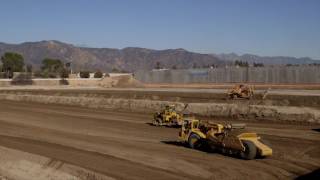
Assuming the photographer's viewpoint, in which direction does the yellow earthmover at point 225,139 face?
facing away from the viewer and to the left of the viewer

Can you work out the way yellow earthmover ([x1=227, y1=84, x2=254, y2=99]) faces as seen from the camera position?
facing to the left of the viewer

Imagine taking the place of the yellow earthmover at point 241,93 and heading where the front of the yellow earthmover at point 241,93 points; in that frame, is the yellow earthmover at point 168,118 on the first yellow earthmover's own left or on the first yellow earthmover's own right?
on the first yellow earthmover's own left

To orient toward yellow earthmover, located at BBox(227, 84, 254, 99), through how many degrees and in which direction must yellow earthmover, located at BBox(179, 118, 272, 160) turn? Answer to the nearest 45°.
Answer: approximately 45° to its right

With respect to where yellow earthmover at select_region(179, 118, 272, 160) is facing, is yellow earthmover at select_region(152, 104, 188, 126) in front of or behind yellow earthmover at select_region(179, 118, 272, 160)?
in front

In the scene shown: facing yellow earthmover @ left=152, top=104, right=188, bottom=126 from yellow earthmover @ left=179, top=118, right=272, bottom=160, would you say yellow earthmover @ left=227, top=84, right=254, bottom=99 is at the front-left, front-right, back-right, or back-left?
front-right

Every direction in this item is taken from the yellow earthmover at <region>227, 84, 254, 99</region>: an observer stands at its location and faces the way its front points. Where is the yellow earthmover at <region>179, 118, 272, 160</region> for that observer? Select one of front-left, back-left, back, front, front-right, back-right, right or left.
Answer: left
